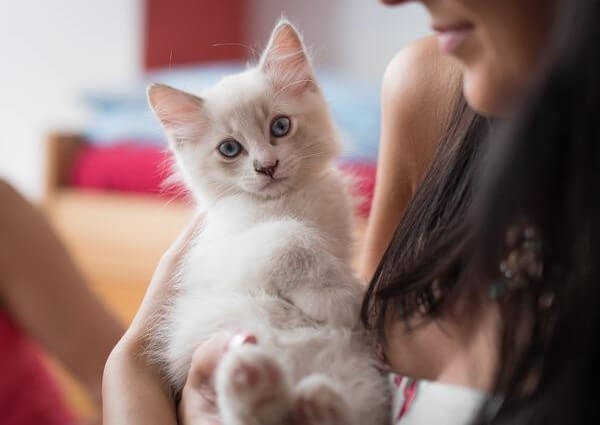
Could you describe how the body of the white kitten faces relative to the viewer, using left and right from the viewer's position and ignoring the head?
facing the viewer

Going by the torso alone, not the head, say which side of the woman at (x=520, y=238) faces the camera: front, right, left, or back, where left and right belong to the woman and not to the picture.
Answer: left

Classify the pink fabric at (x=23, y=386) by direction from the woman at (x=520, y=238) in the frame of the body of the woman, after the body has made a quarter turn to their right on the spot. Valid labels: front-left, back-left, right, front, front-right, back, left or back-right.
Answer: front-left
